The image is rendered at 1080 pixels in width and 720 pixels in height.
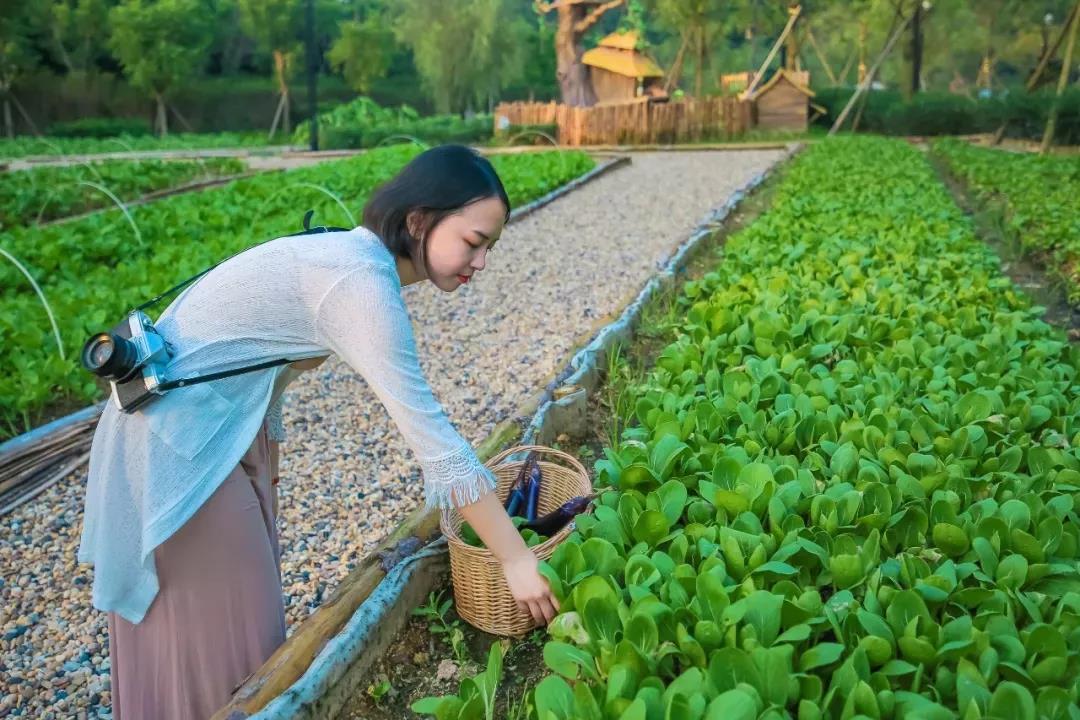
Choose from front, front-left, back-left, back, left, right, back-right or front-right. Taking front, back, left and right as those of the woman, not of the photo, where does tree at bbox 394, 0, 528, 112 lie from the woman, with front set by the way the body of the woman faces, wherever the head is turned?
left

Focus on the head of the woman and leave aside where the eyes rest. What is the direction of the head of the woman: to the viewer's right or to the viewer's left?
to the viewer's right

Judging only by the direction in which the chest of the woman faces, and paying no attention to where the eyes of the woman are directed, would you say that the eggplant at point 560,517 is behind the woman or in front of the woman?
in front

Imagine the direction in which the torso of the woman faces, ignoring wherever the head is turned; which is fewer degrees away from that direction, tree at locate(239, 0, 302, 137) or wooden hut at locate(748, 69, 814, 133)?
the wooden hut

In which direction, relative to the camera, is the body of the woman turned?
to the viewer's right

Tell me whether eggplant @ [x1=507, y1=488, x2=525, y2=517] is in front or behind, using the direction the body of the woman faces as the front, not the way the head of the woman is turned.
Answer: in front

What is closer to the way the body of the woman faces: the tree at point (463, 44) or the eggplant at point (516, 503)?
the eggplant

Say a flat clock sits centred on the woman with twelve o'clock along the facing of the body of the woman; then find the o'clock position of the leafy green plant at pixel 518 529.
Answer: The leafy green plant is roughly at 11 o'clock from the woman.

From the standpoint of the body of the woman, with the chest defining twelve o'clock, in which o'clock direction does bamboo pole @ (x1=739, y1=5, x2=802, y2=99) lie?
The bamboo pole is roughly at 10 o'clock from the woman.

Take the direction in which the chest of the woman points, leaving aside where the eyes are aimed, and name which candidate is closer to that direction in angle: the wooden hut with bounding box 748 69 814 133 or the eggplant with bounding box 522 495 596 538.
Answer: the eggplant

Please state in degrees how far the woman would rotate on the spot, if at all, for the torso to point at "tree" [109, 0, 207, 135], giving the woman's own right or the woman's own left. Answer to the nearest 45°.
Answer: approximately 90° to the woman's own left

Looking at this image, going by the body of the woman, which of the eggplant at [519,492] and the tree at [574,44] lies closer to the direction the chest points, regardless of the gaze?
the eggplant
